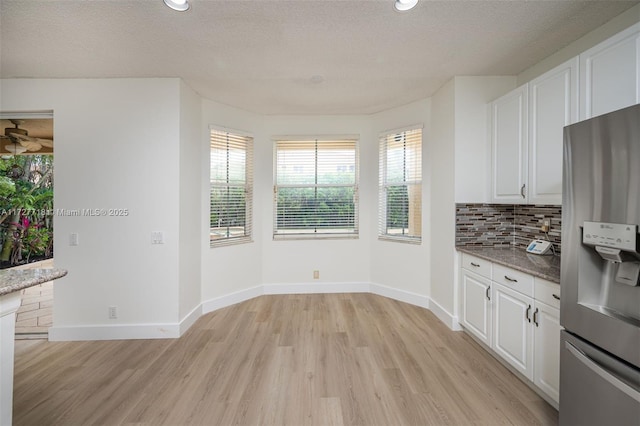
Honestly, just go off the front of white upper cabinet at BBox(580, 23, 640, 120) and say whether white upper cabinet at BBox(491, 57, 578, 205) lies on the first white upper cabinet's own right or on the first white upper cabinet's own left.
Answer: on the first white upper cabinet's own right

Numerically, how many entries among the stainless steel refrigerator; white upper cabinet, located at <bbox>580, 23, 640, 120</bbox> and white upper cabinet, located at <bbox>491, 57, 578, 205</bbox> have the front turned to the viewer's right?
0

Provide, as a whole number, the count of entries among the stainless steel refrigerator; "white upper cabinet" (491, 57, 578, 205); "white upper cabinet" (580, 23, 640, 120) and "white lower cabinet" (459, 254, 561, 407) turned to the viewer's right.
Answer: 0

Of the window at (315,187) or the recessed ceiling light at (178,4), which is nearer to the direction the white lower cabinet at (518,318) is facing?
the recessed ceiling light

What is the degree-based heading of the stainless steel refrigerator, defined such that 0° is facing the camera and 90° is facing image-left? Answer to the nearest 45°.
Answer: approximately 45°

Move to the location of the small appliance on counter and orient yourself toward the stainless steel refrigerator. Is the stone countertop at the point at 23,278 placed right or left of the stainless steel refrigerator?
right

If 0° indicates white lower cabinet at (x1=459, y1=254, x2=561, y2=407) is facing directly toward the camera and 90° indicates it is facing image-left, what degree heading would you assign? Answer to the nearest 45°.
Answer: approximately 45°

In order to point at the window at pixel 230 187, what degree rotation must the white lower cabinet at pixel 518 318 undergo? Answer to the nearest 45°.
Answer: approximately 45° to its right

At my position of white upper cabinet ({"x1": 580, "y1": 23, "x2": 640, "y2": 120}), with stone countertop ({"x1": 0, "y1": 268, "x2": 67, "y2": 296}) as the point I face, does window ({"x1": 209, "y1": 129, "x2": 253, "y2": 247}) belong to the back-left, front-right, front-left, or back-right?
front-right

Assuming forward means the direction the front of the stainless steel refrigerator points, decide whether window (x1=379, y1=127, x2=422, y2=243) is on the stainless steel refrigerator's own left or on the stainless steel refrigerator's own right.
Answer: on the stainless steel refrigerator's own right

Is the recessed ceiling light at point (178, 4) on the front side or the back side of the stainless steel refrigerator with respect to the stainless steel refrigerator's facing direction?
on the front side

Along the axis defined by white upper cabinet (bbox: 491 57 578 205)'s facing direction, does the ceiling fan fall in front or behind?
in front

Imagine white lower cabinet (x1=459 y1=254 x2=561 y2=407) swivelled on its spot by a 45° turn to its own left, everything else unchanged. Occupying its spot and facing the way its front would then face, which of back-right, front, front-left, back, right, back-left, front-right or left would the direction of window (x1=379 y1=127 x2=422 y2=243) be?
back-right

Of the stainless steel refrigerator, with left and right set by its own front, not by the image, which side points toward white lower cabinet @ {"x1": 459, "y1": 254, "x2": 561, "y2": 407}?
right

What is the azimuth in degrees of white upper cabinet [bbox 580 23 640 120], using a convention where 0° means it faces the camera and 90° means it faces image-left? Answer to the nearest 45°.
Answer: approximately 45°
